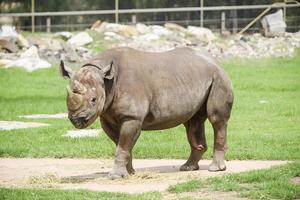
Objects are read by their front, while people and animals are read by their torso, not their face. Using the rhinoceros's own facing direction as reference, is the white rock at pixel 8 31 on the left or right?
on its right

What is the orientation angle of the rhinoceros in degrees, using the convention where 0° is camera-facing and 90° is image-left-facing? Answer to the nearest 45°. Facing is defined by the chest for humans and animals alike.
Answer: approximately 45°

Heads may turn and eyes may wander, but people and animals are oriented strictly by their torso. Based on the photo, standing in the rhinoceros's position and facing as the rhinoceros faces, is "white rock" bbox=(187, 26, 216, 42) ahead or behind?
behind

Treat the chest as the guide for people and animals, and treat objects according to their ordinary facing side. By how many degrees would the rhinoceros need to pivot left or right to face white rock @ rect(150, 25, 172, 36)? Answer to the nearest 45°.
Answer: approximately 135° to its right

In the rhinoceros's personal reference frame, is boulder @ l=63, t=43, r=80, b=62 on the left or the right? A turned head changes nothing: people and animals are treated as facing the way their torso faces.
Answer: on its right

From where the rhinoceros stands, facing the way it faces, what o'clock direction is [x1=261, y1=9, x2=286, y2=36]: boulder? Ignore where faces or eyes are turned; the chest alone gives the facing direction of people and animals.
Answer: The boulder is roughly at 5 o'clock from the rhinoceros.

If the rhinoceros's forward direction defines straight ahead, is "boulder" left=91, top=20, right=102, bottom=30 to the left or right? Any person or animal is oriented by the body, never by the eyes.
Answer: on its right

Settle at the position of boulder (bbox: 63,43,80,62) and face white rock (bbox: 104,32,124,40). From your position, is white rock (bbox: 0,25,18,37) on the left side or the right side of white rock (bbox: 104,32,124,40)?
left

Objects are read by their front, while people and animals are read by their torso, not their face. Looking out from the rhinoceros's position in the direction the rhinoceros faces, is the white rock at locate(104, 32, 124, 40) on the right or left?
on its right
